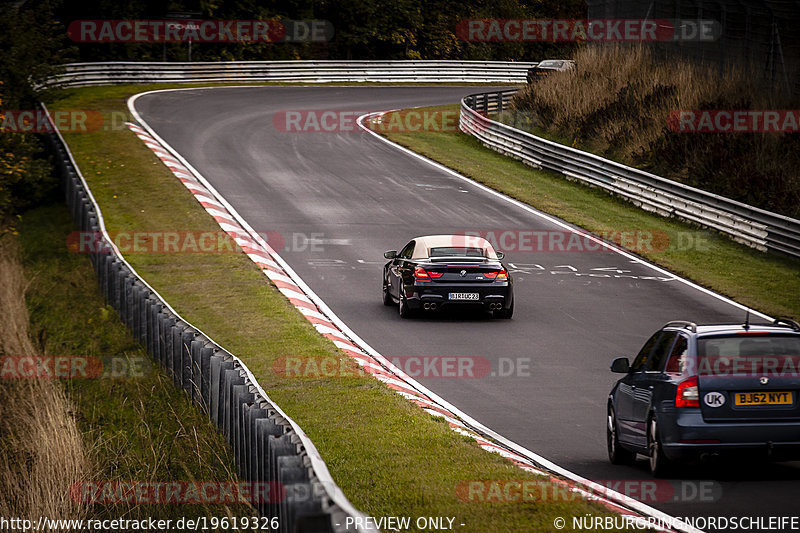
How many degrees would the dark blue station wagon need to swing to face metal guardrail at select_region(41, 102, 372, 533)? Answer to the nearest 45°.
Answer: approximately 90° to its left

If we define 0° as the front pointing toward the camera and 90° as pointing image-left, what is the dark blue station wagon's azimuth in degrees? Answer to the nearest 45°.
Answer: approximately 180°

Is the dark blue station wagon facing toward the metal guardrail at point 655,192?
yes
